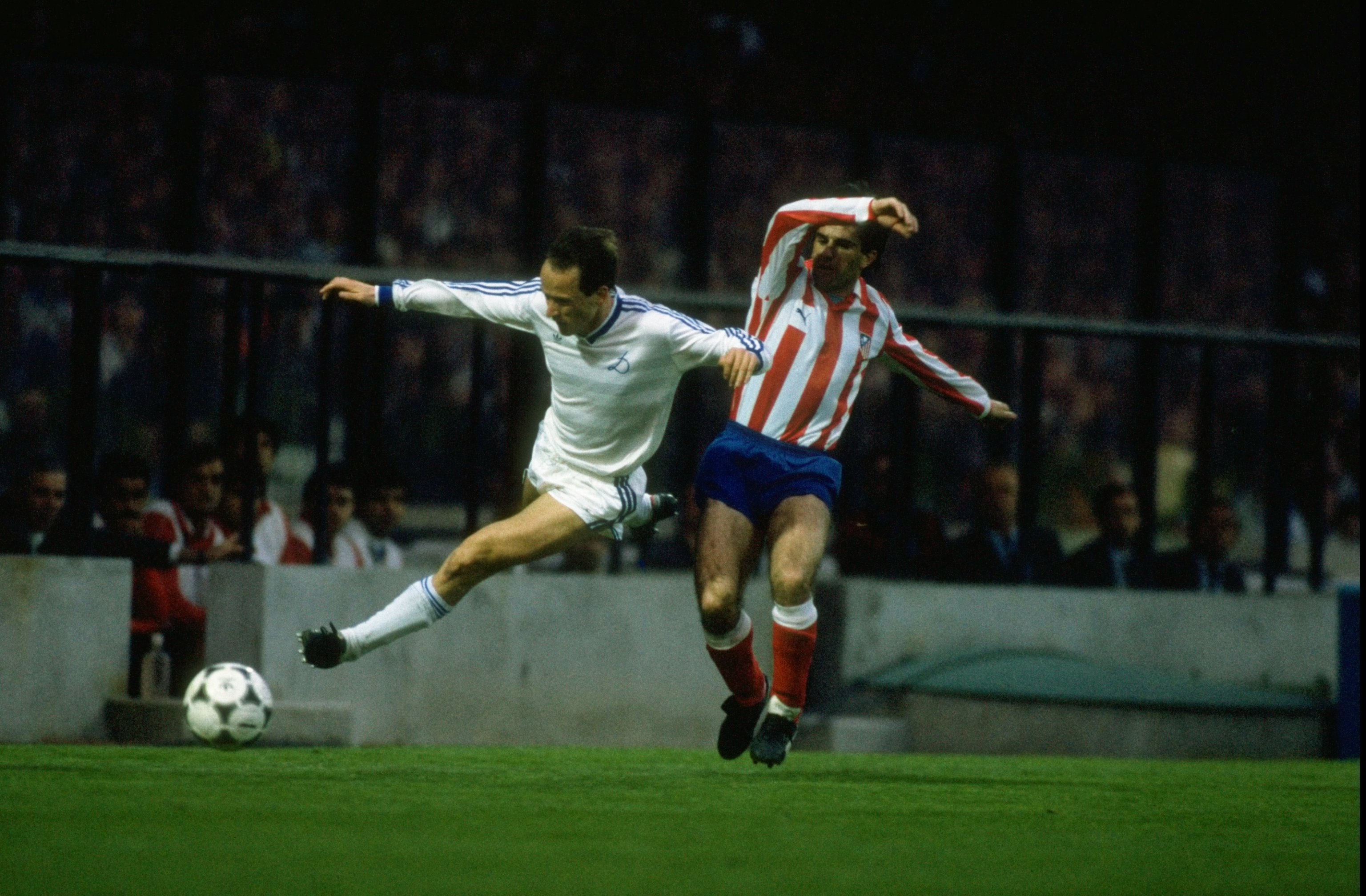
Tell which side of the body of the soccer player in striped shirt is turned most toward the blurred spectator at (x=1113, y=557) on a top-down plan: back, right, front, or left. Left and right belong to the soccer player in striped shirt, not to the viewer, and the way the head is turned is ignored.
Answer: back

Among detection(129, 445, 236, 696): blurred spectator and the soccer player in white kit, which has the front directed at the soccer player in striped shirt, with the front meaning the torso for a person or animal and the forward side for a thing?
the blurred spectator

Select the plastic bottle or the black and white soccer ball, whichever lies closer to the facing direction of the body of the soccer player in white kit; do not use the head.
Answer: the black and white soccer ball

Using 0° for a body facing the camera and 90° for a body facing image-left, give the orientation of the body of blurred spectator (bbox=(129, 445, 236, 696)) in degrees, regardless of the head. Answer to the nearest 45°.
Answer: approximately 315°

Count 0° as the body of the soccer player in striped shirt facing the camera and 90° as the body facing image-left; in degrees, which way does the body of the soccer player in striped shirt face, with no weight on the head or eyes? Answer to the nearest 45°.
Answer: approximately 0°

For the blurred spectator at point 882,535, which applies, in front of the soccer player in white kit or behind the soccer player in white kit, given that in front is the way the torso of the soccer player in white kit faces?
behind

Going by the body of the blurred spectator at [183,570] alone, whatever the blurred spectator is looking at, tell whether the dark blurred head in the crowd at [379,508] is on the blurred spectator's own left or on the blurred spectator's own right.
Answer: on the blurred spectator's own left

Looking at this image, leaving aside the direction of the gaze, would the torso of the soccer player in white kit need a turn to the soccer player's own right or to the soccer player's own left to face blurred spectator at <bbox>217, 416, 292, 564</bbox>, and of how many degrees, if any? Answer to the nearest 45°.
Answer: approximately 90° to the soccer player's own right
